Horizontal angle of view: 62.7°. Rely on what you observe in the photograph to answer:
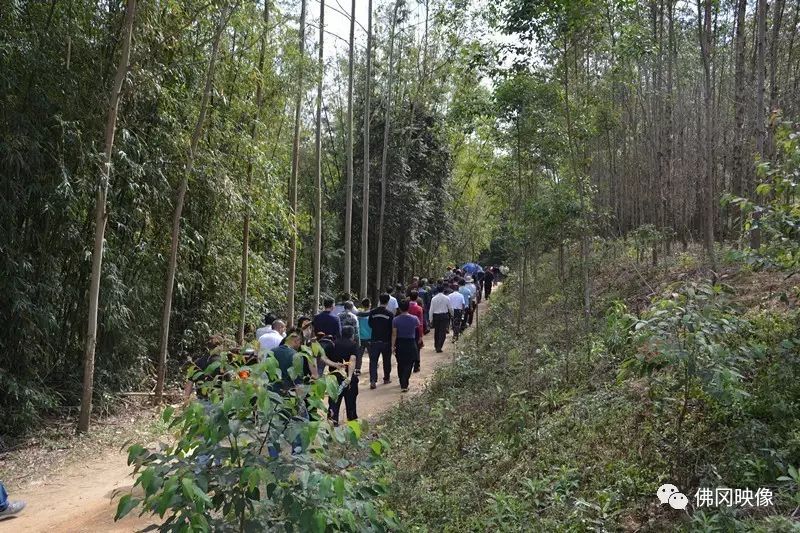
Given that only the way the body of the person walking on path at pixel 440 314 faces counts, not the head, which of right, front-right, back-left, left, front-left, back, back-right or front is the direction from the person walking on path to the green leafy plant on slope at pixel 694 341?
back

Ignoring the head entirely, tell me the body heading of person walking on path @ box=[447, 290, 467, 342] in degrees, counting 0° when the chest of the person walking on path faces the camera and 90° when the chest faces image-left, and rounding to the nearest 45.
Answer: approximately 180°

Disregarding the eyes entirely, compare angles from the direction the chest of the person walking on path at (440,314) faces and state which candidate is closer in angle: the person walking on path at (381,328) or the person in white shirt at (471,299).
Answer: the person in white shirt

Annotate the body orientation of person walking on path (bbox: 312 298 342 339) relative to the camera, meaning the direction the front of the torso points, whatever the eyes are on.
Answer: away from the camera

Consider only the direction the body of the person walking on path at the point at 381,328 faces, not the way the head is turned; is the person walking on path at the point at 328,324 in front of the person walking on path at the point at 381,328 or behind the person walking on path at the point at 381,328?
behind

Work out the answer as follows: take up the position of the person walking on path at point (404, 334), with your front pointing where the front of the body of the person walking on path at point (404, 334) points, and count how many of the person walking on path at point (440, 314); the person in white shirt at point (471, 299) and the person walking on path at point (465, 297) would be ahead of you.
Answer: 3

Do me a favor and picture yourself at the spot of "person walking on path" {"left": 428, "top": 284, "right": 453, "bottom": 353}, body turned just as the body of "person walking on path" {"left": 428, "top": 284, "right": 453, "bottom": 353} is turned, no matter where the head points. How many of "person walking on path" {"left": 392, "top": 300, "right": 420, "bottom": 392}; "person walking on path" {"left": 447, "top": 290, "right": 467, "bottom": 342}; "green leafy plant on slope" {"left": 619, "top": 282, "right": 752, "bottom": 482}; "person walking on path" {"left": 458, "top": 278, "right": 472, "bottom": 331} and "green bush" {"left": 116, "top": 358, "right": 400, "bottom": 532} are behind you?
3

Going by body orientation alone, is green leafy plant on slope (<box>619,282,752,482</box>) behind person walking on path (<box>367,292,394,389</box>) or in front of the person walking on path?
behind

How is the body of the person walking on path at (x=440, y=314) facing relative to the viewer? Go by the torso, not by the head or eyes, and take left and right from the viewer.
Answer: facing away from the viewer

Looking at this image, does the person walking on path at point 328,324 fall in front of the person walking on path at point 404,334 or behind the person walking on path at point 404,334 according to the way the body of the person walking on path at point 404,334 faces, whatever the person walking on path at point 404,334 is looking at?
behind

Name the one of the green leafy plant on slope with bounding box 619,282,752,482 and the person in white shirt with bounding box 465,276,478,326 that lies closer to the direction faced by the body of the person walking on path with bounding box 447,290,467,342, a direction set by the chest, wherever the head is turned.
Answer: the person in white shirt

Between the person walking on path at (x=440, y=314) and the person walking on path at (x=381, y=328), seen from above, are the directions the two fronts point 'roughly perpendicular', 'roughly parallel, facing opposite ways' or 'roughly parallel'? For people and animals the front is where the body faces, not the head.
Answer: roughly parallel

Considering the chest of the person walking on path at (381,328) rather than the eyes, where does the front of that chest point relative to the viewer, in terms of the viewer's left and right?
facing away from the viewer

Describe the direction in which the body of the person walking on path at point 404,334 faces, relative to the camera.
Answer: away from the camera

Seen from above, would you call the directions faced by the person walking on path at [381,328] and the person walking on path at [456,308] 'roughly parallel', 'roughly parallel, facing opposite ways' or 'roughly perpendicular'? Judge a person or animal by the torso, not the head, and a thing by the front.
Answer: roughly parallel

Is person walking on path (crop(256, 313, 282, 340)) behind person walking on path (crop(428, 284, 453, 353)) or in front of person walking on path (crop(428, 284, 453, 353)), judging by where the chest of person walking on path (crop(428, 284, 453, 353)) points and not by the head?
behind

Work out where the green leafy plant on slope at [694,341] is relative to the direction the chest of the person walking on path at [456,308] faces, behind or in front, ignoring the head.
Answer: behind

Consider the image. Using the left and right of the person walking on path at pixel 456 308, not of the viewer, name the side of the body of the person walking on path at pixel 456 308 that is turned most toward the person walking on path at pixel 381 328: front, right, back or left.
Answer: back

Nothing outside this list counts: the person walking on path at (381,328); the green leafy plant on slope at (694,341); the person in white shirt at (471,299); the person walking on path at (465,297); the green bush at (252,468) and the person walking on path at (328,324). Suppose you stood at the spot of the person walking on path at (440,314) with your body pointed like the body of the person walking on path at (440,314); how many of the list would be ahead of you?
2
